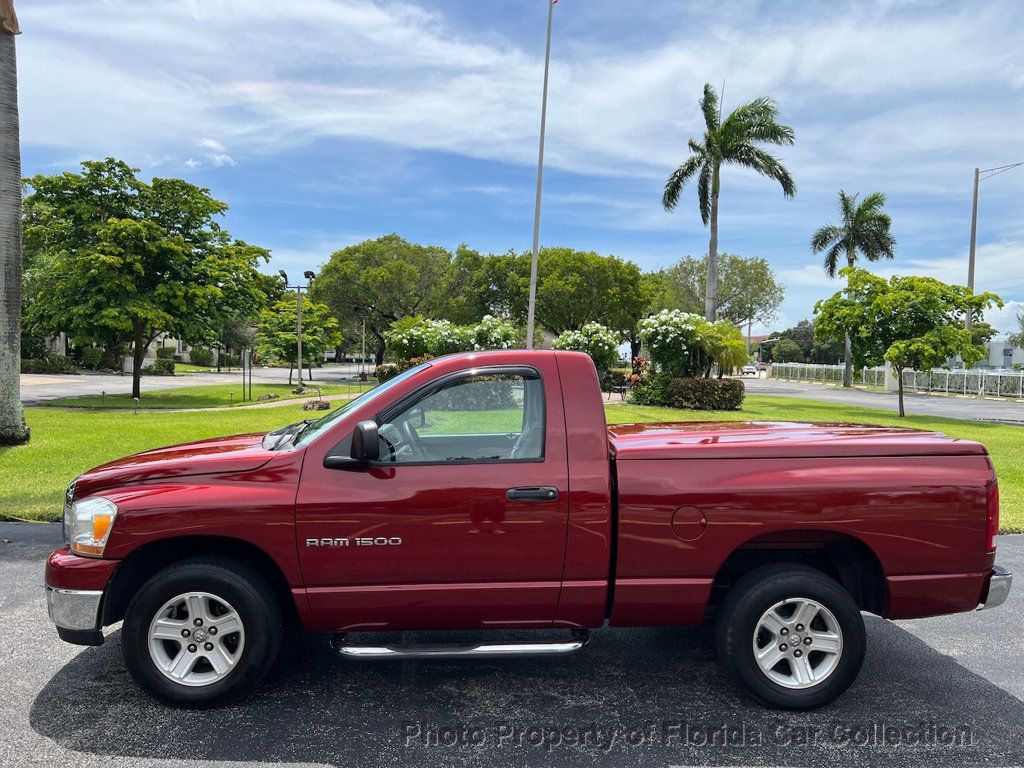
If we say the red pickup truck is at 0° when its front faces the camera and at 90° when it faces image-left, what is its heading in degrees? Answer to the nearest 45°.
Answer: approximately 90°

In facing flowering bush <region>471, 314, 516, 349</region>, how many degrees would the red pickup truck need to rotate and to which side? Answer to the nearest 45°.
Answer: approximately 90° to its right

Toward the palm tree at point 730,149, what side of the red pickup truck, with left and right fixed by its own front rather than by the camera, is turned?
right

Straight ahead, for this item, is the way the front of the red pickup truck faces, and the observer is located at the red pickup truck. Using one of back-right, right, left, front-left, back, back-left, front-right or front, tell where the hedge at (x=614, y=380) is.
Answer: right

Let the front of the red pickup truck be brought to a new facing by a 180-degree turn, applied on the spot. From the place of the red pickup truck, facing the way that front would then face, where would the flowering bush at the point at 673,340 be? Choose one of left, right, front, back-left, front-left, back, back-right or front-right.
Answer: left

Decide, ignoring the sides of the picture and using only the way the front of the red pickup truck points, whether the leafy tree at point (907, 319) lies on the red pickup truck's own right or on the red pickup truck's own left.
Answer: on the red pickup truck's own right

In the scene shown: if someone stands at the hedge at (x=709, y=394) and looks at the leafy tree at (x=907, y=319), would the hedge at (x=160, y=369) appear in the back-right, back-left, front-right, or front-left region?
back-left

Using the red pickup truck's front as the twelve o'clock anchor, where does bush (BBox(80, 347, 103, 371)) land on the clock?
The bush is roughly at 2 o'clock from the red pickup truck.

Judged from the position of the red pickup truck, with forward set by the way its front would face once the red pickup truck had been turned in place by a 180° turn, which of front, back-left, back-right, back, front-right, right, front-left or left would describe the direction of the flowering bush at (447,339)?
left

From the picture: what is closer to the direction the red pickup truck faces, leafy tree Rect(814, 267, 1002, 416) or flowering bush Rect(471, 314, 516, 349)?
the flowering bush

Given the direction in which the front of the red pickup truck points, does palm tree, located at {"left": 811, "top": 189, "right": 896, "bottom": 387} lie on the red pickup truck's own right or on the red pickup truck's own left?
on the red pickup truck's own right

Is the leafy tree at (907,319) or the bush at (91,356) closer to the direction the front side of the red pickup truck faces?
the bush

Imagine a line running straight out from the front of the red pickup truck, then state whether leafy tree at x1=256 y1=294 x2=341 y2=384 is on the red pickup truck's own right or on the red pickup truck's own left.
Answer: on the red pickup truck's own right

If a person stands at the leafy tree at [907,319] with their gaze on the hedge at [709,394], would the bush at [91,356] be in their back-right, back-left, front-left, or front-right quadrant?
front-right

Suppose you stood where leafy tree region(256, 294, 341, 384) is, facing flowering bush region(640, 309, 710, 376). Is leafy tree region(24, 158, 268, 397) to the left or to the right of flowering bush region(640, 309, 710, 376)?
right
